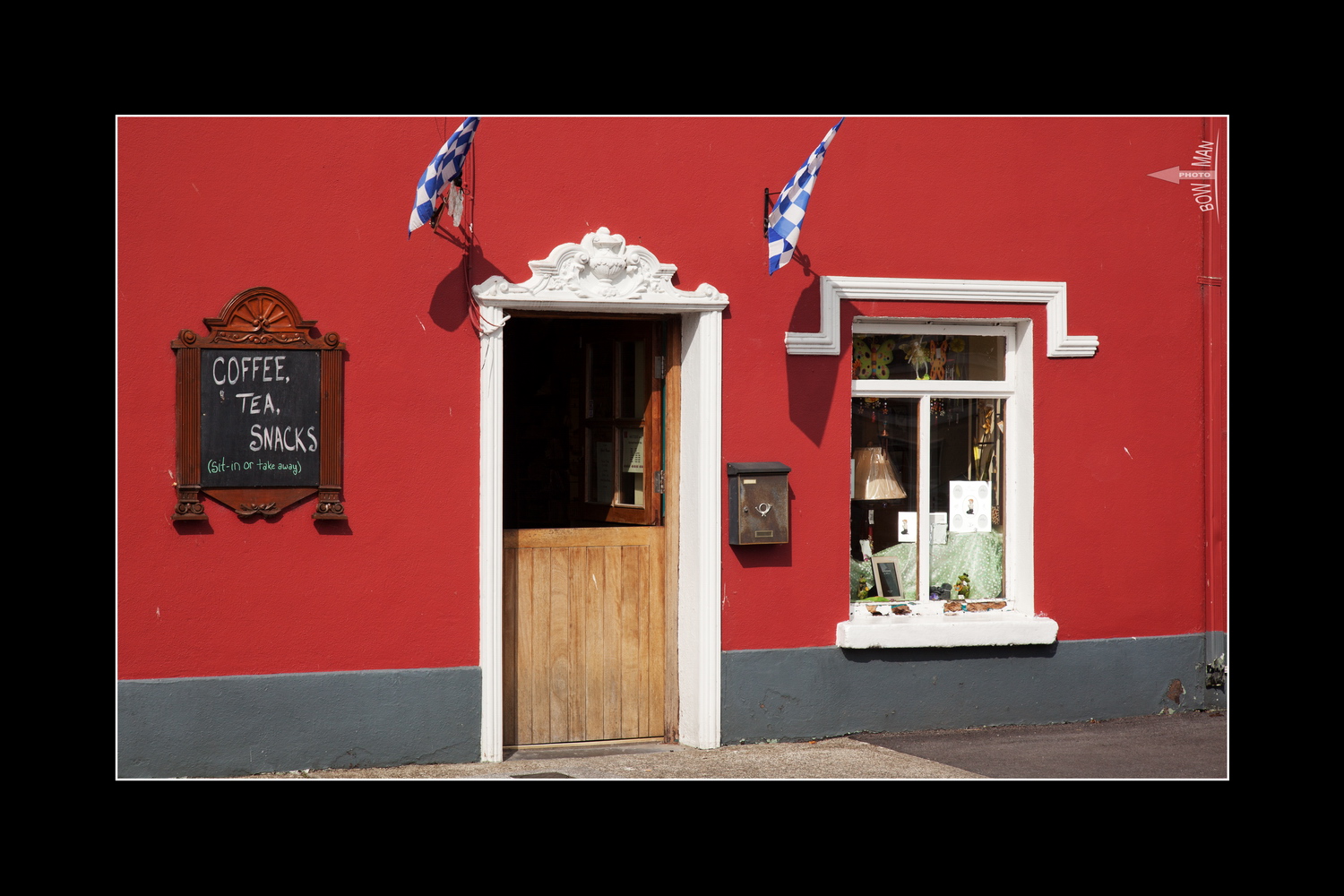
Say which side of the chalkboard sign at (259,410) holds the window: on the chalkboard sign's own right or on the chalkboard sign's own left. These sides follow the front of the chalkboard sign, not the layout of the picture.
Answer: on the chalkboard sign's own left

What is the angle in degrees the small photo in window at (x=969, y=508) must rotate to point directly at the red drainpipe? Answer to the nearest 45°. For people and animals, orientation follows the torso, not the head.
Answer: approximately 90° to its left

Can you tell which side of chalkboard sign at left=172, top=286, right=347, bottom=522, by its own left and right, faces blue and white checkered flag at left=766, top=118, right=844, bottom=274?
left

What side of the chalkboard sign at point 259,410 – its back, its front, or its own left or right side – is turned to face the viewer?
front

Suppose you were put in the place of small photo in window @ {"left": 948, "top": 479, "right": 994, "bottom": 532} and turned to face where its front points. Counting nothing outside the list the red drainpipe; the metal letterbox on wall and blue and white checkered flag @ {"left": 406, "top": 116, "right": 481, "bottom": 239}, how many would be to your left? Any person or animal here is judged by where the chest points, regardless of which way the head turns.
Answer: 1

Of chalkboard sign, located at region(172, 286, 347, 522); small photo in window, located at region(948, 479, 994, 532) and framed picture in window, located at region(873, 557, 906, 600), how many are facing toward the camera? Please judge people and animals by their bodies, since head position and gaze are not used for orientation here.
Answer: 3

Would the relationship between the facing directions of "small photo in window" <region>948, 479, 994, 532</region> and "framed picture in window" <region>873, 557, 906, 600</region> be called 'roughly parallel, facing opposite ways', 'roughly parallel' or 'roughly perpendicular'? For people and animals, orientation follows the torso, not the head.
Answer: roughly parallel

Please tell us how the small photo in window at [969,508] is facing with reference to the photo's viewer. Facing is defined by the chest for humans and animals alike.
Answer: facing the viewer

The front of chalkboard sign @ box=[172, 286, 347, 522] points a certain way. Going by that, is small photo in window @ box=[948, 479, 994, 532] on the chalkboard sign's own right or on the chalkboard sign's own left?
on the chalkboard sign's own left

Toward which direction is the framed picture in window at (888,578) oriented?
toward the camera
